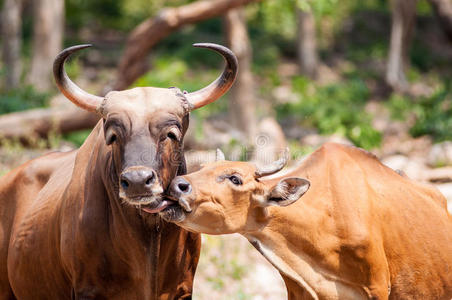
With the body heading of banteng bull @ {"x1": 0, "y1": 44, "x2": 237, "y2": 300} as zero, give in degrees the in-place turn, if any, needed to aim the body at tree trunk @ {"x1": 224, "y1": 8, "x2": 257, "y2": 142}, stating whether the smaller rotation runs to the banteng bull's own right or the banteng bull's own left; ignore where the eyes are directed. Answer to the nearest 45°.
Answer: approximately 135° to the banteng bull's own left

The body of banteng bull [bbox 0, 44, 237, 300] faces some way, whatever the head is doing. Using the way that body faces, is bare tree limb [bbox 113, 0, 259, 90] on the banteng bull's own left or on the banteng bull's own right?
on the banteng bull's own left

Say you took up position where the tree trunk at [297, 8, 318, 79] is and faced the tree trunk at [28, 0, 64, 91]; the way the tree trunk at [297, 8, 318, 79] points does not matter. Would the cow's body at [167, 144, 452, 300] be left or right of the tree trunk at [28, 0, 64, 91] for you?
left

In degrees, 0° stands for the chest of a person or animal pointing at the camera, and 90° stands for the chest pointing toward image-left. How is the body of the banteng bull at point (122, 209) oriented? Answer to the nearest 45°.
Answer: approximately 315°

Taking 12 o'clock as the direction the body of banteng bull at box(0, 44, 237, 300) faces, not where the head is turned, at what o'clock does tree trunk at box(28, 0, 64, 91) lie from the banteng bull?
The tree trunk is roughly at 7 o'clock from the banteng bull.

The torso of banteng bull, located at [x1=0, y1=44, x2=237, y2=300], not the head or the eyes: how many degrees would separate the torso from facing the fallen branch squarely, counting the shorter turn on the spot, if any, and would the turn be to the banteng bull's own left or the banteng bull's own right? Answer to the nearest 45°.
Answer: approximately 135° to the banteng bull's own left

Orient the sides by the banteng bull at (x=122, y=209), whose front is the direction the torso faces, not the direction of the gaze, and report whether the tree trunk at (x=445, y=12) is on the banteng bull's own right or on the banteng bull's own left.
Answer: on the banteng bull's own left

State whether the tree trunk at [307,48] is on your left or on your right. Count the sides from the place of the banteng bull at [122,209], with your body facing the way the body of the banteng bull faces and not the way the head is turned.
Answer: on your left
